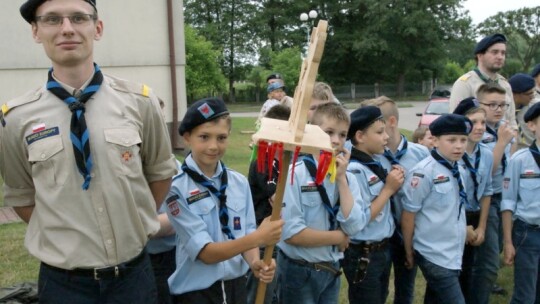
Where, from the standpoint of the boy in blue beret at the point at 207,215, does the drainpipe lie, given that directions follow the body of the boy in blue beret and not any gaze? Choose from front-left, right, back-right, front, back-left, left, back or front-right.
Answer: back-left

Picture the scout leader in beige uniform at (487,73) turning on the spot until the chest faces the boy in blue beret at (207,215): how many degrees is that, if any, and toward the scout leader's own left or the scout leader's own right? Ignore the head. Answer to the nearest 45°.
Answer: approximately 90° to the scout leader's own right

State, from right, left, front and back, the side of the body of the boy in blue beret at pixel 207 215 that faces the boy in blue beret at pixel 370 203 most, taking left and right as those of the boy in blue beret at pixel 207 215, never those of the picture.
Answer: left

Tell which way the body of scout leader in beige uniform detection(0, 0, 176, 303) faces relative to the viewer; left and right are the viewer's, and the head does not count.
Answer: facing the viewer

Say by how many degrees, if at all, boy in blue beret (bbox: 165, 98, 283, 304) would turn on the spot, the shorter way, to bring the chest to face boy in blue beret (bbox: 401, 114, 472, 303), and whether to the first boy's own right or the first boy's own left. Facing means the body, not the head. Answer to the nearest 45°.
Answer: approximately 90° to the first boy's own left

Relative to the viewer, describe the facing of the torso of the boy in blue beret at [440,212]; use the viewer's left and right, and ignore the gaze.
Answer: facing the viewer and to the right of the viewer

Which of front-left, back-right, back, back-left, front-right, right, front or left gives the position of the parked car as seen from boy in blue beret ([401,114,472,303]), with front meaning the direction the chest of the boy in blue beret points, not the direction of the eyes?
back-left

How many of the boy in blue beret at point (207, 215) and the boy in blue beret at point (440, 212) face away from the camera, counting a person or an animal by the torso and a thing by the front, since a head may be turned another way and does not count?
0

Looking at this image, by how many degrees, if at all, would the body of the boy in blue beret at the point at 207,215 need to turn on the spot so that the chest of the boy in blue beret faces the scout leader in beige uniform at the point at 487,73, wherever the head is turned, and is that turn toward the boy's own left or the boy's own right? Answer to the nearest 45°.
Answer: approximately 90° to the boy's own left

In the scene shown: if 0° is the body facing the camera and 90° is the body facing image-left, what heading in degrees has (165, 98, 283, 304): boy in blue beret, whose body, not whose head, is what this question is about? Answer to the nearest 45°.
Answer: approximately 315°

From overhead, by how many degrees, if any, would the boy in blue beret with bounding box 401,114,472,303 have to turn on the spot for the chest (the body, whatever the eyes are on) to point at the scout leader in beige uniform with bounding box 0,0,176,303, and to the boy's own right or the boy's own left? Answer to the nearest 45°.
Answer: approximately 90° to the boy's own right
